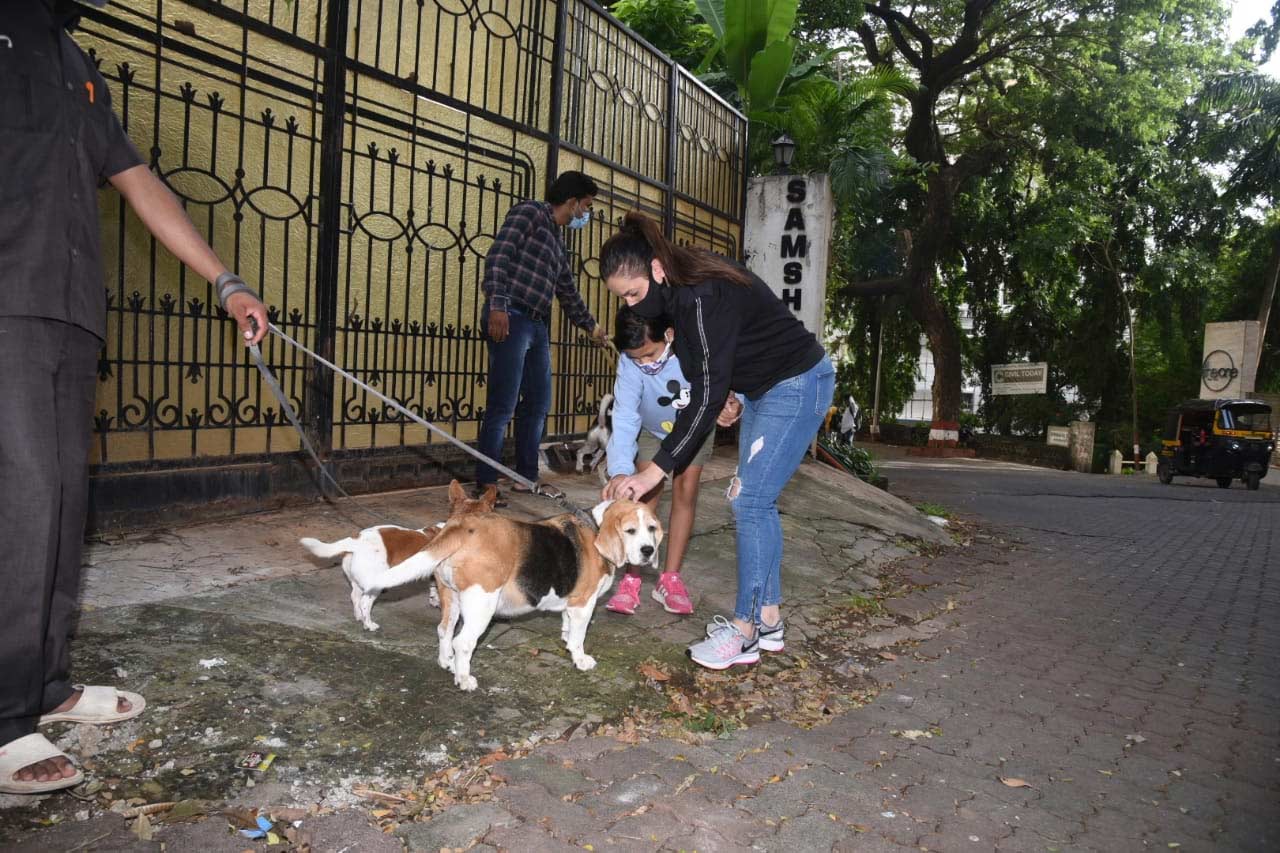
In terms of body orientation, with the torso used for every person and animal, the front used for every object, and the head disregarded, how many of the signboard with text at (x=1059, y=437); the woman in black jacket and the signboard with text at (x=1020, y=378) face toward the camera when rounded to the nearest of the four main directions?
2

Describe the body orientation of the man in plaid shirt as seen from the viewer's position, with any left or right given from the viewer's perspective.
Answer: facing the viewer and to the right of the viewer

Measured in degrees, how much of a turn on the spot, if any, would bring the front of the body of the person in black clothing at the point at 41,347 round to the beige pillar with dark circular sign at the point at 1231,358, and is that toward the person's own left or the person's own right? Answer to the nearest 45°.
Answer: approximately 45° to the person's own left

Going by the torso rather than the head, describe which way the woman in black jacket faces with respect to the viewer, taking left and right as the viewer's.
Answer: facing to the left of the viewer

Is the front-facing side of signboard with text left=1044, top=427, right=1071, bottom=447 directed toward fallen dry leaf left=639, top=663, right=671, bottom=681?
yes

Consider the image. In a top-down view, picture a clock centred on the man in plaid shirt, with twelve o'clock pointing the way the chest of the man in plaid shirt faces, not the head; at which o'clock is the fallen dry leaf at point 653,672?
The fallen dry leaf is roughly at 1 o'clock from the man in plaid shirt.

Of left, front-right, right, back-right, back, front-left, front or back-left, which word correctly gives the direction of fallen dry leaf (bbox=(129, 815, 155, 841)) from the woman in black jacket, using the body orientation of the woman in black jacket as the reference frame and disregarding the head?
front-left

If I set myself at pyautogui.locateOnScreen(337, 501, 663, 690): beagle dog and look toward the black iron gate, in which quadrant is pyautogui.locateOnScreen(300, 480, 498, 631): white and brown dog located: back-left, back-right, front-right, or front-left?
front-left

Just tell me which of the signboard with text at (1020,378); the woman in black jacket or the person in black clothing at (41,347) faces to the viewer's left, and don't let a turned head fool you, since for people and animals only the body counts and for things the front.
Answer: the woman in black jacket

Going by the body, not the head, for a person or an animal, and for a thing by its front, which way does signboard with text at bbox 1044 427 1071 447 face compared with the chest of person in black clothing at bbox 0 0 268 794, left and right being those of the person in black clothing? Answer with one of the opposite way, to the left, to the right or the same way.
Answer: to the right

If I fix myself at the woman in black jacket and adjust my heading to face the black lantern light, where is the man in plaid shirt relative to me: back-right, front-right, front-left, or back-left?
front-left

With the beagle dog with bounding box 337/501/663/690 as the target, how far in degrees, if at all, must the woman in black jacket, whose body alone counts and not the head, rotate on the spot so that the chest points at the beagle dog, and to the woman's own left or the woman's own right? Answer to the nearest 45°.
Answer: approximately 45° to the woman's own left

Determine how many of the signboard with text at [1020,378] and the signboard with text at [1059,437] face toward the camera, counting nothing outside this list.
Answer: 2

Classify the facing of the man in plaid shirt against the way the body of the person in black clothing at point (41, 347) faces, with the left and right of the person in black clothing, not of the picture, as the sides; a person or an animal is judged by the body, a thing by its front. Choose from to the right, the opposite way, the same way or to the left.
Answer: the same way

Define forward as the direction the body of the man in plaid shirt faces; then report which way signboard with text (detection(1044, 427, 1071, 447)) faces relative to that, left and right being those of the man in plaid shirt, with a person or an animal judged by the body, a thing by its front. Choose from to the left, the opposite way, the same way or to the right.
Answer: to the right

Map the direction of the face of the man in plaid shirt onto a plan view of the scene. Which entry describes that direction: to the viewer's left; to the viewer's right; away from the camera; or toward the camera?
to the viewer's right
